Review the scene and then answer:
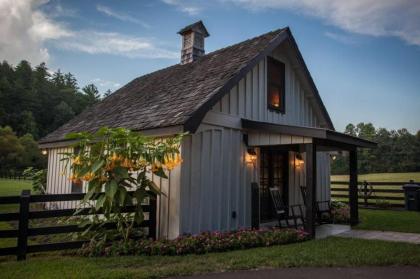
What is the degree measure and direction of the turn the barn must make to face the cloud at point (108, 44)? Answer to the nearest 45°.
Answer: approximately 180°

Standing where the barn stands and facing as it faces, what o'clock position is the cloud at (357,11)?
The cloud is roughly at 9 o'clock from the barn.

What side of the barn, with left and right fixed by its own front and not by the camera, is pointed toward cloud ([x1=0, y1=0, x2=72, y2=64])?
back

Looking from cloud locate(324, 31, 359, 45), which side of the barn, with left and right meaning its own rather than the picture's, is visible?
left

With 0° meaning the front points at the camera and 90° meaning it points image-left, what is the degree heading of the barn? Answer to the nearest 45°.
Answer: approximately 315°

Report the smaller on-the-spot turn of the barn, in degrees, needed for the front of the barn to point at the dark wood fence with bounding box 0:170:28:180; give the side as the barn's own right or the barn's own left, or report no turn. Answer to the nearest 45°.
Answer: approximately 180°

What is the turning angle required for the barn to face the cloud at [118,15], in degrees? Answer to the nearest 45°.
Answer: approximately 180°
